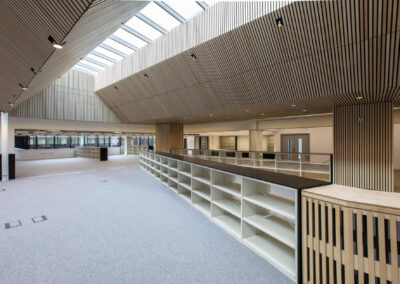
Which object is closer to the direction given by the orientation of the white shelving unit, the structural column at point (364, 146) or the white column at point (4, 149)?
the white column

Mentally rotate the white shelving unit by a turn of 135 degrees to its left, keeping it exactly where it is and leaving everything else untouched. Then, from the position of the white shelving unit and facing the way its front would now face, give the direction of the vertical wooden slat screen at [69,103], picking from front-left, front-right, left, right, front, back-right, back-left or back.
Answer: back-left

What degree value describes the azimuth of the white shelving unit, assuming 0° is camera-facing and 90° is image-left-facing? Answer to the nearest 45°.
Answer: approximately 45°

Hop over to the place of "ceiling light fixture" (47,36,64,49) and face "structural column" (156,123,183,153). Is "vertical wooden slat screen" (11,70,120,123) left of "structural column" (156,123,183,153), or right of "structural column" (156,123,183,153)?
left

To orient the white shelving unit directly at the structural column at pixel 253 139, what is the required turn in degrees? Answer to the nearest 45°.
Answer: approximately 135° to its right

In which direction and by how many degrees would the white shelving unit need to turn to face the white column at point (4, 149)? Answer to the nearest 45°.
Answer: approximately 90° to its right
